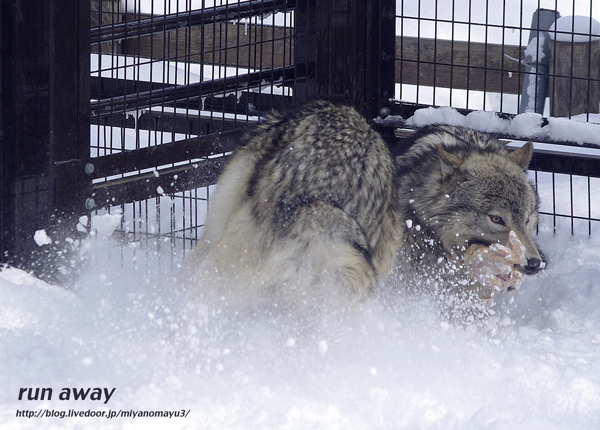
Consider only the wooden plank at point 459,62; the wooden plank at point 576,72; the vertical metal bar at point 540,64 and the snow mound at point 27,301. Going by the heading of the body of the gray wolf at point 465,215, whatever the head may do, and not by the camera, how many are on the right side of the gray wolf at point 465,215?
1

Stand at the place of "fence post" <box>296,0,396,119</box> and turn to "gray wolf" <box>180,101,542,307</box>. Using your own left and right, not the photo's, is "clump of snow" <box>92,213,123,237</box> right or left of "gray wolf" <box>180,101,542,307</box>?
right

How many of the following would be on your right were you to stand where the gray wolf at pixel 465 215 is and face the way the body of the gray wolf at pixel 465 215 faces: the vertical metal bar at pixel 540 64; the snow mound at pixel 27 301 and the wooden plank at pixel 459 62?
1

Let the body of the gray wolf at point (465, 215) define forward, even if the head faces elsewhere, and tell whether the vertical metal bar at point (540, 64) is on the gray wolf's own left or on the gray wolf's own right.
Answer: on the gray wolf's own left

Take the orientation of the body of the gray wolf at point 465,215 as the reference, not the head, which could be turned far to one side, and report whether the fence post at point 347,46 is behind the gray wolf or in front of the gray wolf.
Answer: behind
